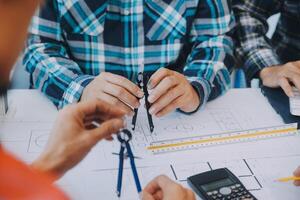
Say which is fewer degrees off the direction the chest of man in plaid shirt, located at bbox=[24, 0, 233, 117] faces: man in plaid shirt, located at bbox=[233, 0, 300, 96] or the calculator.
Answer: the calculator

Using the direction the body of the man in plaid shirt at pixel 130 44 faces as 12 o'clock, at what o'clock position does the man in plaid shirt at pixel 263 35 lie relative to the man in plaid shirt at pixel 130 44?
the man in plaid shirt at pixel 263 35 is roughly at 8 o'clock from the man in plaid shirt at pixel 130 44.

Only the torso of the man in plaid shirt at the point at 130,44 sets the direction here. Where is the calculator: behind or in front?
in front

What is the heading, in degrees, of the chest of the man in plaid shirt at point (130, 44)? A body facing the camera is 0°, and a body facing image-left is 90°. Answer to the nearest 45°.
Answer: approximately 0°
